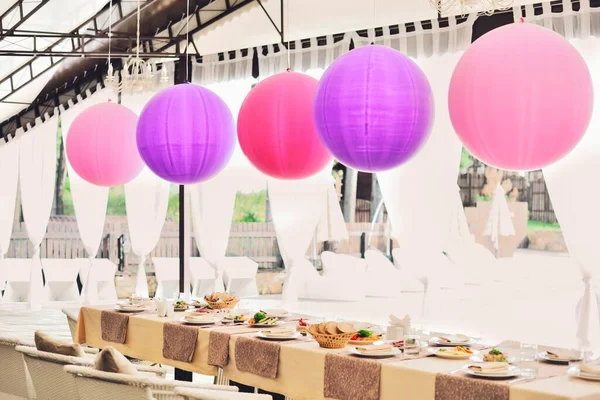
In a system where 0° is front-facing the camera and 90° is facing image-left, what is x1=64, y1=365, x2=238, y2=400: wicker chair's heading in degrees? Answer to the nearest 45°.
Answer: approximately 225°

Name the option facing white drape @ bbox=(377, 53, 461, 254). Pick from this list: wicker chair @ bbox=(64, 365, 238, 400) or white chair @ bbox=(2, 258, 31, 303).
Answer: the wicker chair

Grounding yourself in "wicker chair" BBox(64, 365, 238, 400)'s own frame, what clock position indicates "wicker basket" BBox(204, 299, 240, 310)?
The wicker basket is roughly at 11 o'clock from the wicker chair.

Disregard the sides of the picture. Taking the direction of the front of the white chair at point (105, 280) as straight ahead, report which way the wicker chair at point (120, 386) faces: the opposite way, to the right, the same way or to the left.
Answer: the opposite way

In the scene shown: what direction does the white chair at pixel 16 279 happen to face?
toward the camera

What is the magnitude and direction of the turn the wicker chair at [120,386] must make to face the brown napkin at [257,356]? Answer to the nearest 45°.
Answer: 0° — it already faces it

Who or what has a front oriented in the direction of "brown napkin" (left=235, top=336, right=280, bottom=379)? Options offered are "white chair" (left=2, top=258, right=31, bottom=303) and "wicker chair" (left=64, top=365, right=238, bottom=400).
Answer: the wicker chair
